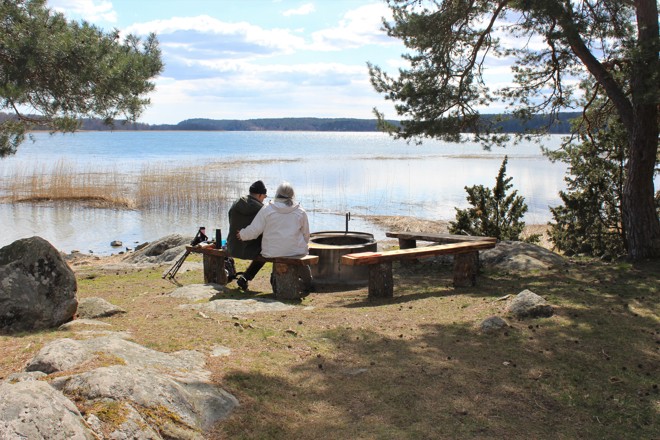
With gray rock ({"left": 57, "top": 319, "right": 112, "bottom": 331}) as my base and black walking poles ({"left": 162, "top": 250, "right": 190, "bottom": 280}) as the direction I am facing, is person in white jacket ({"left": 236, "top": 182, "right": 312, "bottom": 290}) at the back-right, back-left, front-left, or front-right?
front-right

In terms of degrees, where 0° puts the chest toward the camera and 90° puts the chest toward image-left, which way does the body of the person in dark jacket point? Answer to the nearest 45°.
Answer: approximately 225°

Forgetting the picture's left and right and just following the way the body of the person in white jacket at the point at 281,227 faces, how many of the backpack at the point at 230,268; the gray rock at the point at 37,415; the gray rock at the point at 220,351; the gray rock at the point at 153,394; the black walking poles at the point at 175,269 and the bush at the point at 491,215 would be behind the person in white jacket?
3

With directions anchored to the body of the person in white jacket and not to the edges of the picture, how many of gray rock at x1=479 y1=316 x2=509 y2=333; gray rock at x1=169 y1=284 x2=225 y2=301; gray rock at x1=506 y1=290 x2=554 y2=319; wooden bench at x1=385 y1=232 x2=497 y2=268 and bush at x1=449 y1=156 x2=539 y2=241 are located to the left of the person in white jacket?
1

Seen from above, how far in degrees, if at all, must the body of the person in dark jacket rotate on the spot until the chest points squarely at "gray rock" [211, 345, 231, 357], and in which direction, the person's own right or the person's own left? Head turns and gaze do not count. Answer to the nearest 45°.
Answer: approximately 135° to the person's own right

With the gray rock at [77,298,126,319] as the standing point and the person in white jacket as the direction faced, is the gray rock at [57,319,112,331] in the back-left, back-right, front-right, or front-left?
back-right

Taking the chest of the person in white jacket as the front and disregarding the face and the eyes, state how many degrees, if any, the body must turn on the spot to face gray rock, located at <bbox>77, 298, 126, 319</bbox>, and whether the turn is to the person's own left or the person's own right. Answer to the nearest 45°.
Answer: approximately 135° to the person's own left

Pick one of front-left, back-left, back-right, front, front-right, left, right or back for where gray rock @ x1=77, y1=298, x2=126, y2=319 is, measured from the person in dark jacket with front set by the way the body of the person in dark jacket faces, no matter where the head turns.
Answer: back

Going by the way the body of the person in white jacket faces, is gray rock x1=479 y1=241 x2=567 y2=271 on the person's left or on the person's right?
on the person's right

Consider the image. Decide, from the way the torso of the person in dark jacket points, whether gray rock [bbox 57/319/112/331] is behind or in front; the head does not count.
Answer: behind

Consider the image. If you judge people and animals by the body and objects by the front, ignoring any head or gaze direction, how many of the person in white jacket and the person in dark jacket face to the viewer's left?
0

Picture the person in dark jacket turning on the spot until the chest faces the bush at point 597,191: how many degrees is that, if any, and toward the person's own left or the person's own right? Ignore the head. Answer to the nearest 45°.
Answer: approximately 45° to the person's own right

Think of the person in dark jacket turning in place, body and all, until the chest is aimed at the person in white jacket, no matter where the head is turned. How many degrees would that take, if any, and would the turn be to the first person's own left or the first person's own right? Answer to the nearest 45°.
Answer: approximately 90° to the first person's own right

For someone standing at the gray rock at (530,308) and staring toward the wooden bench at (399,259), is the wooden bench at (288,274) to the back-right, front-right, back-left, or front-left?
front-left

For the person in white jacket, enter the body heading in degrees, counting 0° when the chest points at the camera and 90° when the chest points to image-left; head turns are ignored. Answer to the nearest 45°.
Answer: approximately 180°

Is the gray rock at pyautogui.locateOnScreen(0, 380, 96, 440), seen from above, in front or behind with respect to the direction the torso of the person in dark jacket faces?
behind

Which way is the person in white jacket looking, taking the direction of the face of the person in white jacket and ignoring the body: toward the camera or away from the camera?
away from the camera
